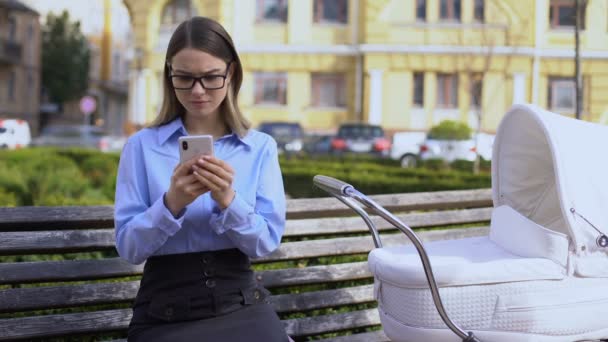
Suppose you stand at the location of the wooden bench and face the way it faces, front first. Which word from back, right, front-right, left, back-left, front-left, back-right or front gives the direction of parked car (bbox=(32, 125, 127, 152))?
back

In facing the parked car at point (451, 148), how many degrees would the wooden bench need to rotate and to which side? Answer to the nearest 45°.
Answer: approximately 180°

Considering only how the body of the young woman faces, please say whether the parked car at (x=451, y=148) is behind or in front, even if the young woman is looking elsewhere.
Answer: behind

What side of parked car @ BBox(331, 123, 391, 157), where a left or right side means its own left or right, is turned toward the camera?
back

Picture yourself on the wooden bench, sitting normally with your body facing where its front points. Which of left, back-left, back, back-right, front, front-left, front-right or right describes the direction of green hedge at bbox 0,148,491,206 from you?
back

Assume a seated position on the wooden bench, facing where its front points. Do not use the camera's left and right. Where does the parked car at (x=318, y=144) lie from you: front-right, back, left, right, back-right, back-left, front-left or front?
back

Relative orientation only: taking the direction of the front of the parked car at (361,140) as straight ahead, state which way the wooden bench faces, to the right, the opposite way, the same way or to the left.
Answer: the opposite way

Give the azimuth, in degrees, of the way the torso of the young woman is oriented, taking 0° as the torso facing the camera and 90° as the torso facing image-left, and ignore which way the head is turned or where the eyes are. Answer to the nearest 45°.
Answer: approximately 0°

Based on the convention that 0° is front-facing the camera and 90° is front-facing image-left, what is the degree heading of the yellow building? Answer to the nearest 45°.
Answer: approximately 0°
